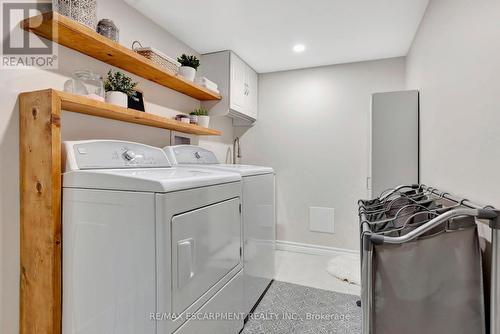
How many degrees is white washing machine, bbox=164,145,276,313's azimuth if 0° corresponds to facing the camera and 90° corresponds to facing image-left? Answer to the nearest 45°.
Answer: approximately 315°

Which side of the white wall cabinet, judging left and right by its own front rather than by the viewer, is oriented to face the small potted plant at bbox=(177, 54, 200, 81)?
right

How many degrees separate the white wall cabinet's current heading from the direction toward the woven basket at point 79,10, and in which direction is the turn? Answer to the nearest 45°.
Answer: approximately 90° to its right

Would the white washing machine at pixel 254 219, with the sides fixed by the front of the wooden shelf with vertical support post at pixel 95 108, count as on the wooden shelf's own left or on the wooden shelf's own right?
on the wooden shelf's own left

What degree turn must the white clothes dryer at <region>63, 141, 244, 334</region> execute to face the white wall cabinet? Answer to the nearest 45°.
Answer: approximately 90° to its left
